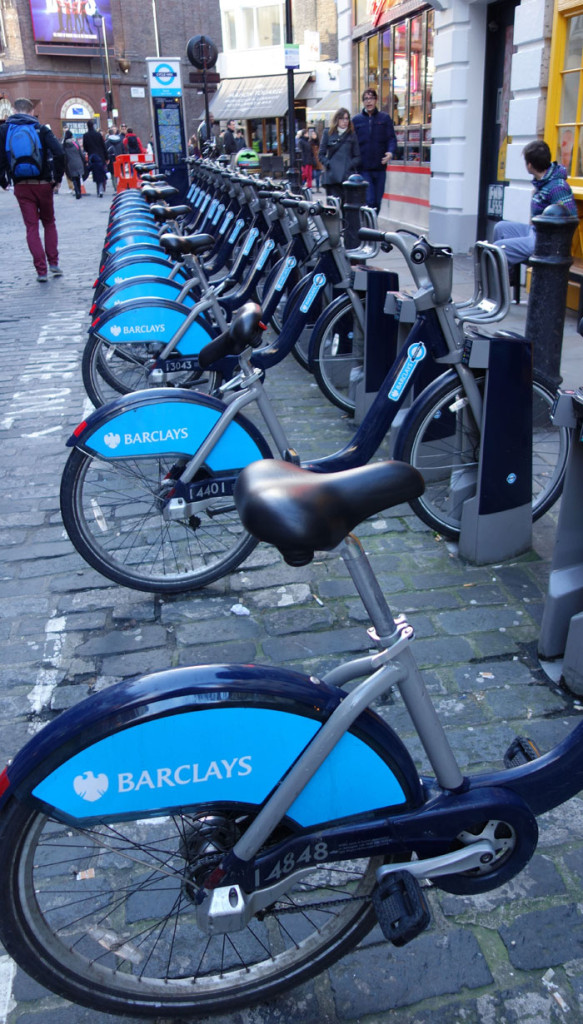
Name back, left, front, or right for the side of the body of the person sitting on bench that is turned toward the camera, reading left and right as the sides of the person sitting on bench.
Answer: left

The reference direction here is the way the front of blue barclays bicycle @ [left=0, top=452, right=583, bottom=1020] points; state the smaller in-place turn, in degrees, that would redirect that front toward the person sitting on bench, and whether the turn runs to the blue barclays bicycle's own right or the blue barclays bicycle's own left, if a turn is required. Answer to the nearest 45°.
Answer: approximately 90° to the blue barclays bicycle's own left

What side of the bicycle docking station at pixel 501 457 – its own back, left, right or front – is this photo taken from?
left

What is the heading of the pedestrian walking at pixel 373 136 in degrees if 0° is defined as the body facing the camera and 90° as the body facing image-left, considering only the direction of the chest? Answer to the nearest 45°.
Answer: approximately 0°

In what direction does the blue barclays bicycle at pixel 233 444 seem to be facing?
to the viewer's right

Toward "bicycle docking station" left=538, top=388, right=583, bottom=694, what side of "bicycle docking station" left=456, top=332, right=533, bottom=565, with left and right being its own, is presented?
left

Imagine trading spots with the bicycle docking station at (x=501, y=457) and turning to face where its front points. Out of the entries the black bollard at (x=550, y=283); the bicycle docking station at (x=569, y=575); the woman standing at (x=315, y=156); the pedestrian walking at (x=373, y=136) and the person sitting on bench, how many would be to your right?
4

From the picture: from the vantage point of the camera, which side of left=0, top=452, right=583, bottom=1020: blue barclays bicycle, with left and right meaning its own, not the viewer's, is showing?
right

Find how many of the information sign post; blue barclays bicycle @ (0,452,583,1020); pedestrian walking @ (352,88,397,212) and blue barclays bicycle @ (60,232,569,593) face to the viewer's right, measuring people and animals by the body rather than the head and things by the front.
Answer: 2

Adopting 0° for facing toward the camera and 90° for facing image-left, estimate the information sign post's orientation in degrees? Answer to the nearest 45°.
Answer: approximately 0°

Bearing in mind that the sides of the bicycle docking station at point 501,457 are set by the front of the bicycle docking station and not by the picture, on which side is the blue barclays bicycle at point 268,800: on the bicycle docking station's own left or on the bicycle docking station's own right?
on the bicycle docking station's own left
